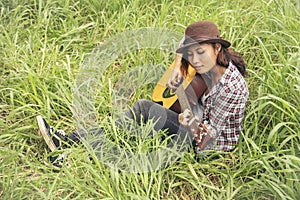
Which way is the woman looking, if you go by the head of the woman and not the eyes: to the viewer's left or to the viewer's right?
to the viewer's left

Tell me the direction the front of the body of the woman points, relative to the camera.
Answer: to the viewer's left
